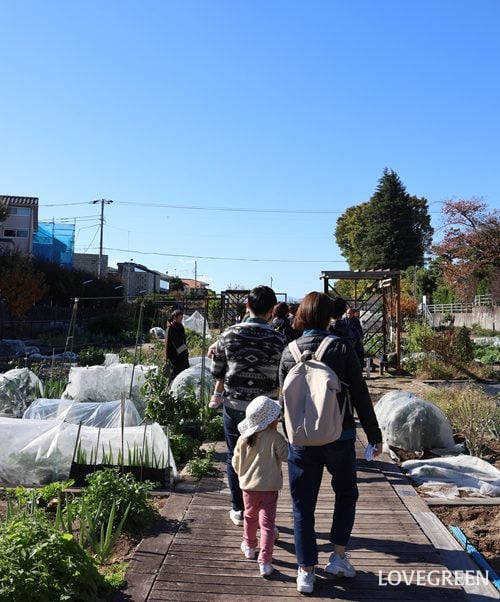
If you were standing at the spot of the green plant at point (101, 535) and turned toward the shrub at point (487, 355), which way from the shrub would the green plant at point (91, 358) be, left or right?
left

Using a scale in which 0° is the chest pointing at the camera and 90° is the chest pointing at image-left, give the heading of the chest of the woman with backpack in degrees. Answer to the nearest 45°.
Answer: approximately 180°

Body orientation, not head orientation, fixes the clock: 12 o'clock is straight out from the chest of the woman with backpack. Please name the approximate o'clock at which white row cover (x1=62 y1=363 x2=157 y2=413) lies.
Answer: The white row cover is roughly at 11 o'clock from the woman with backpack.

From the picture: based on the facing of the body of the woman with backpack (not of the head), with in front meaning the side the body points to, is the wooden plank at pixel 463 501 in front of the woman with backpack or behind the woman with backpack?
in front

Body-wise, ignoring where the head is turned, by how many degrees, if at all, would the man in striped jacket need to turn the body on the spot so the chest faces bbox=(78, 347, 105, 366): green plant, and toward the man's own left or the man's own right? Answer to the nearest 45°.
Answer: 0° — they already face it

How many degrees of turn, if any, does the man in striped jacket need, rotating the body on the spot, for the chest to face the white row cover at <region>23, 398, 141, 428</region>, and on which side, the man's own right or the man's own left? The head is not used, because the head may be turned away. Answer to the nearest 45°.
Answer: approximately 45° to the man's own left

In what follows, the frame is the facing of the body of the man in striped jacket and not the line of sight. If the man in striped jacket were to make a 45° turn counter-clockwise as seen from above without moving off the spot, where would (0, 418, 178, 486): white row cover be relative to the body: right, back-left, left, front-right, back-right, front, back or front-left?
front

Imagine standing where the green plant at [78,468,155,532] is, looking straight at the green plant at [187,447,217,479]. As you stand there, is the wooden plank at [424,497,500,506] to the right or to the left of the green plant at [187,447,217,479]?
right

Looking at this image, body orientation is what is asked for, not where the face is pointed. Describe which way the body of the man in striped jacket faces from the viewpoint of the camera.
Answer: away from the camera

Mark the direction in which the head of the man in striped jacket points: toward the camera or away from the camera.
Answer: away from the camera

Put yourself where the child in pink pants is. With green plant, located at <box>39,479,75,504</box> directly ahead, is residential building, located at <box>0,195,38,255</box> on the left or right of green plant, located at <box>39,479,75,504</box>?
right

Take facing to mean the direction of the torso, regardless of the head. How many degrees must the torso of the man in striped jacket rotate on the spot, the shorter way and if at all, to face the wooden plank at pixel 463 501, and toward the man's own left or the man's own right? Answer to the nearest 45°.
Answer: approximately 45° to the man's own right

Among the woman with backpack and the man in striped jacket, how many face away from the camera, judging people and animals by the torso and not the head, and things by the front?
2

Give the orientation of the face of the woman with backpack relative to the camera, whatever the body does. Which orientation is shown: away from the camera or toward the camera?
away from the camera
